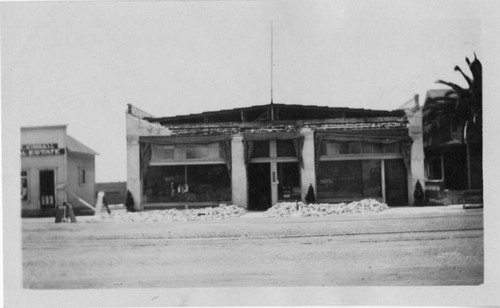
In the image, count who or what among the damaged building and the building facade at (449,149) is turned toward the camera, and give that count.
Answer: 2

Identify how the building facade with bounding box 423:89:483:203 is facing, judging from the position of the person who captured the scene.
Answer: facing the viewer

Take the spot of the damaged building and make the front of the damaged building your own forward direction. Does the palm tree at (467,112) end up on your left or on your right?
on your left

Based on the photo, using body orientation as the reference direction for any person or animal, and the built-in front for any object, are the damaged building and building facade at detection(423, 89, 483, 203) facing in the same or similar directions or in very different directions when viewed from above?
same or similar directions

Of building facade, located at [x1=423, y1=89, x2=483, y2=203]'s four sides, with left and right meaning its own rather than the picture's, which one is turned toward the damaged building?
right

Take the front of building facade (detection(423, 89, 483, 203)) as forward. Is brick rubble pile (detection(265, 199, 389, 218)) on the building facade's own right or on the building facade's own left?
on the building facade's own right

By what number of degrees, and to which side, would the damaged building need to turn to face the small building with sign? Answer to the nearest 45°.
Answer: approximately 90° to its right

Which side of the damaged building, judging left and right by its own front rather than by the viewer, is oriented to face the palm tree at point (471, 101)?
left

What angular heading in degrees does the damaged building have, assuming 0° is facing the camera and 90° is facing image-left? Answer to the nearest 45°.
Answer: approximately 0°
